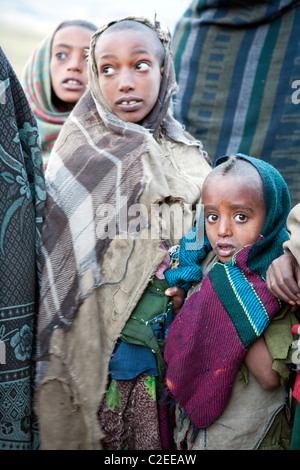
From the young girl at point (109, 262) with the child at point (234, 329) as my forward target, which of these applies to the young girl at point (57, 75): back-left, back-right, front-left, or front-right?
back-left

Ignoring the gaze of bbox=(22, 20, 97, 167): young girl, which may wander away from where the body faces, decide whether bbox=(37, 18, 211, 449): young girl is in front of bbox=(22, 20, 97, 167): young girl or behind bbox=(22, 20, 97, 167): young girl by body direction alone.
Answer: in front

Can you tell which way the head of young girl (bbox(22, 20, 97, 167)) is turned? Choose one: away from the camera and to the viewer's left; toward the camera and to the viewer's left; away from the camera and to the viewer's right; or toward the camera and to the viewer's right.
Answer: toward the camera and to the viewer's right

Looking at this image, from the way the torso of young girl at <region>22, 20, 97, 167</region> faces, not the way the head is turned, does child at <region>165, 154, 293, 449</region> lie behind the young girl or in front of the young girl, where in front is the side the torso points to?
in front

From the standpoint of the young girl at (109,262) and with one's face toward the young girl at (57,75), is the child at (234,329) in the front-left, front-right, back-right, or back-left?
back-right

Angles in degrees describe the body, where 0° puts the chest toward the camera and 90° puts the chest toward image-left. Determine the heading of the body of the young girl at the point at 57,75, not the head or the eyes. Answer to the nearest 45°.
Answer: approximately 315°
